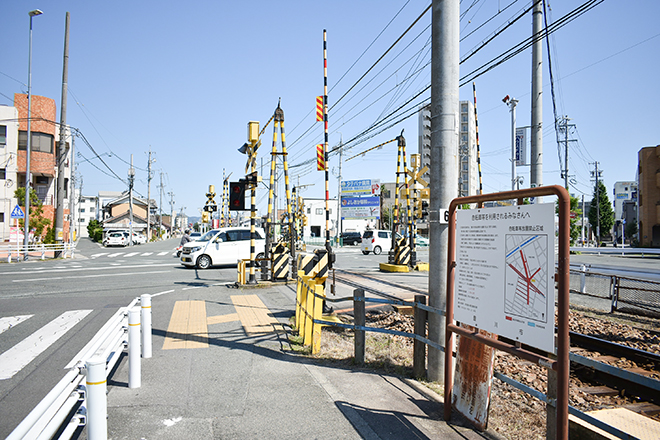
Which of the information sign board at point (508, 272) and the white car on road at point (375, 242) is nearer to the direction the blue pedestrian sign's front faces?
the information sign board

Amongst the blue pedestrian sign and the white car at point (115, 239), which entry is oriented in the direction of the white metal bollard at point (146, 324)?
the blue pedestrian sign

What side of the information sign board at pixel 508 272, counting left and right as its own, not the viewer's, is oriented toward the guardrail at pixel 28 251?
right

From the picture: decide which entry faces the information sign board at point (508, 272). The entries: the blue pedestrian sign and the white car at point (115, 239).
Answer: the blue pedestrian sign

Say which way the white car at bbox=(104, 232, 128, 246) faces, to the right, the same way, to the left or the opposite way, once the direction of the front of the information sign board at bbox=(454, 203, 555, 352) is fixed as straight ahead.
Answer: to the right

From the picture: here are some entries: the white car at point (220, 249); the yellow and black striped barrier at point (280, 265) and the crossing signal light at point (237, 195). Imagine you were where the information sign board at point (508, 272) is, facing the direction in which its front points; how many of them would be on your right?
3

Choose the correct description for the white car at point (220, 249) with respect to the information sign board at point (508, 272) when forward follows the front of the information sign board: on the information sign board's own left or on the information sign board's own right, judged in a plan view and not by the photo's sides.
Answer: on the information sign board's own right

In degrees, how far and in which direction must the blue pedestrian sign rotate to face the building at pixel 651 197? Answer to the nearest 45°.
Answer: approximately 90° to its left
